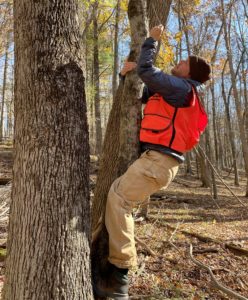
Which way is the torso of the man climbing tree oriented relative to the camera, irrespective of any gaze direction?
to the viewer's left

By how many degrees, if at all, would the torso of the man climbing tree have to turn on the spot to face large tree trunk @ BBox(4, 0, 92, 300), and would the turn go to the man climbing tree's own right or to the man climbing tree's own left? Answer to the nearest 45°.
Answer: approximately 45° to the man climbing tree's own left
